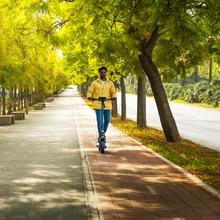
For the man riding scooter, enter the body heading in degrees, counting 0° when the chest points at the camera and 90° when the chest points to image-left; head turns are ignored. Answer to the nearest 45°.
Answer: approximately 0°
